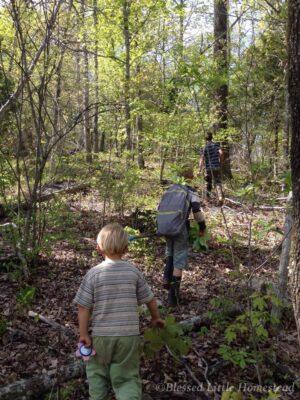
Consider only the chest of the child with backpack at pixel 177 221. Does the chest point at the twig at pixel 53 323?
no

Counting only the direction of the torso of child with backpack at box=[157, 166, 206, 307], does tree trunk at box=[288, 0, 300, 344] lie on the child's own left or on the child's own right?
on the child's own right

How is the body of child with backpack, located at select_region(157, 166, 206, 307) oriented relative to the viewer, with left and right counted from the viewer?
facing away from the viewer and to the right of the viewer

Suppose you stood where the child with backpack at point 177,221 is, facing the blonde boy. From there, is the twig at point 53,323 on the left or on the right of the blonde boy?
right

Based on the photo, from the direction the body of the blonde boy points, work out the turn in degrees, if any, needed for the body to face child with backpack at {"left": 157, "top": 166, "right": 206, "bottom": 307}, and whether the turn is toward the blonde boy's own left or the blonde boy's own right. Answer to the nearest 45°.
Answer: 0° — they already face them

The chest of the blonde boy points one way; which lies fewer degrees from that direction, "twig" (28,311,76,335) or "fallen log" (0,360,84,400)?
the twig

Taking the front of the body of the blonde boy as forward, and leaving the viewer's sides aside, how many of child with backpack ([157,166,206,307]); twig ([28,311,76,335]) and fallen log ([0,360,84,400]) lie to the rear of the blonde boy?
0

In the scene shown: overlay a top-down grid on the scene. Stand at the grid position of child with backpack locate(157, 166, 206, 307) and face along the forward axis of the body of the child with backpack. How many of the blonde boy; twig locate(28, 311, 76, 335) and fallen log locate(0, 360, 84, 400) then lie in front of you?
0

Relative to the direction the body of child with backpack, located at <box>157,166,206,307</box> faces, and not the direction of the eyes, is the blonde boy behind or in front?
behind

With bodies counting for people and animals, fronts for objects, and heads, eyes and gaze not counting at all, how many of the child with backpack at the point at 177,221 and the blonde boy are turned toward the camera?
0

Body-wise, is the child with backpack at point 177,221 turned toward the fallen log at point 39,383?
no

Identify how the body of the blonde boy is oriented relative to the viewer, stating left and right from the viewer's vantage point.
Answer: facing away from the viewer
